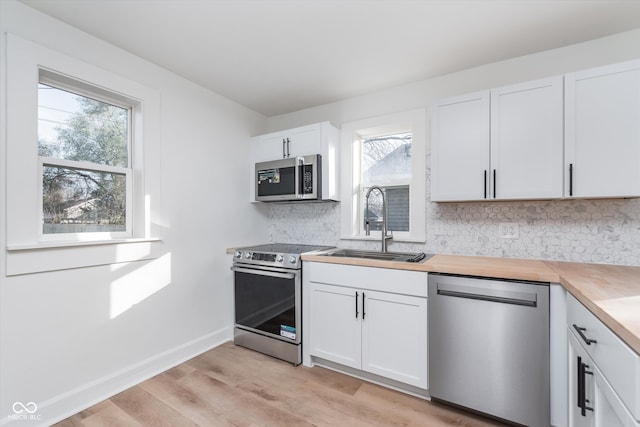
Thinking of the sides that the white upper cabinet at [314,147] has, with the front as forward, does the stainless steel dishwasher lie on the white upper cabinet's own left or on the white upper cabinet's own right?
on the white upper cabinet's own left

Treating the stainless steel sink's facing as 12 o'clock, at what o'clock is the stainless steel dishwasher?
The stainless steel dishwasher is roughly at 9 o'clock from the stainless steel sink.

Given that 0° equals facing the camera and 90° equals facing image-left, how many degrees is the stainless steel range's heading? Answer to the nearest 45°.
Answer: approximately 45°

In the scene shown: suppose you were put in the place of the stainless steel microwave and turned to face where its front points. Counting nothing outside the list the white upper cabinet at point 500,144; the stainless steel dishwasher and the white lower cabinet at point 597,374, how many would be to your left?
3

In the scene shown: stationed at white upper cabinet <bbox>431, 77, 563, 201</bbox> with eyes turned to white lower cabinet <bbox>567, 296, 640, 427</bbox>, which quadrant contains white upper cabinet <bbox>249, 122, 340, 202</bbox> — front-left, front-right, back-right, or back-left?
back-right

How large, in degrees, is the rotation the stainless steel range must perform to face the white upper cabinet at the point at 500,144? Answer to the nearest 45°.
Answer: approximately 90° to its left

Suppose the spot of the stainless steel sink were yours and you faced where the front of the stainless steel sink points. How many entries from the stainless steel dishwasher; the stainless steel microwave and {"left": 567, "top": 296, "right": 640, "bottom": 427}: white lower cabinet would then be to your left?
2

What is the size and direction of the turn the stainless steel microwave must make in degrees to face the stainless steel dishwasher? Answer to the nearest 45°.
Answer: approximately 90° to its left

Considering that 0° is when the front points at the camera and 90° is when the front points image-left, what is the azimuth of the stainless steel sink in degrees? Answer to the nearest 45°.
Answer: approximately 45°

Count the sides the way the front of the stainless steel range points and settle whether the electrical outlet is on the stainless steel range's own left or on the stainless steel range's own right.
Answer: on the stainless steel range's own left
